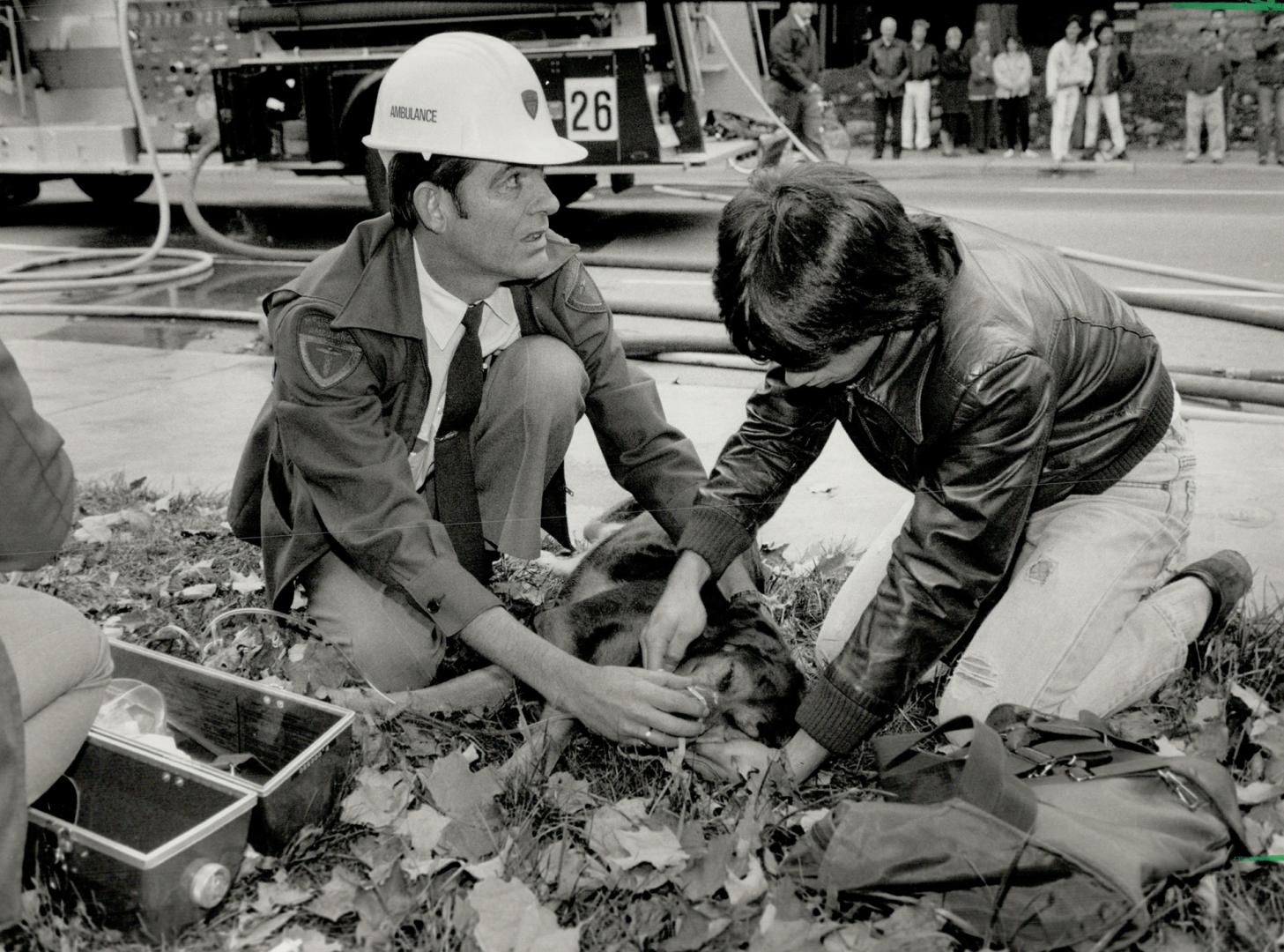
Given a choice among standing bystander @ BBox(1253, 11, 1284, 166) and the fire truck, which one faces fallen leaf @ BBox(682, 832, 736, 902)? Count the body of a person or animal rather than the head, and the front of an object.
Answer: the standing bystander

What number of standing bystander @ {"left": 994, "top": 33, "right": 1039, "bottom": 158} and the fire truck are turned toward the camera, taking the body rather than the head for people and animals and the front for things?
1

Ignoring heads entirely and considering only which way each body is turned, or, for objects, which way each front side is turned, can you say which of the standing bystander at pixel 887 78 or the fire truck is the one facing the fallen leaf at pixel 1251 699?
the standing bystander

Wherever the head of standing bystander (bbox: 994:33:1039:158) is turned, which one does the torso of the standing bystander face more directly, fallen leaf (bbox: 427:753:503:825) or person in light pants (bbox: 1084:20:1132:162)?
the fallen leaf

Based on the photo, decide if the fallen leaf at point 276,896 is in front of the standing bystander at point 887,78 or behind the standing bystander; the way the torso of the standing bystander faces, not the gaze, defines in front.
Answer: in front

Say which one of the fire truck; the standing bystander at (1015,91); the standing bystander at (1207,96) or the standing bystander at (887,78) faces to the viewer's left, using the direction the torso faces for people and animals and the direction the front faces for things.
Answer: the fire truck

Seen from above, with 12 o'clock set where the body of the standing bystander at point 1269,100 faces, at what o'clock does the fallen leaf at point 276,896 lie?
The fallen leaf is roughly at 12 o'clock from the standing bystander.

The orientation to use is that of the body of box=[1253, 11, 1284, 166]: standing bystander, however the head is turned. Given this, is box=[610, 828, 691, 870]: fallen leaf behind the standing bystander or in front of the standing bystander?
in front

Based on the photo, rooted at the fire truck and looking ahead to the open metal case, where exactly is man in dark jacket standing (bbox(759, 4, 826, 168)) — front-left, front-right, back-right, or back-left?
back-left
